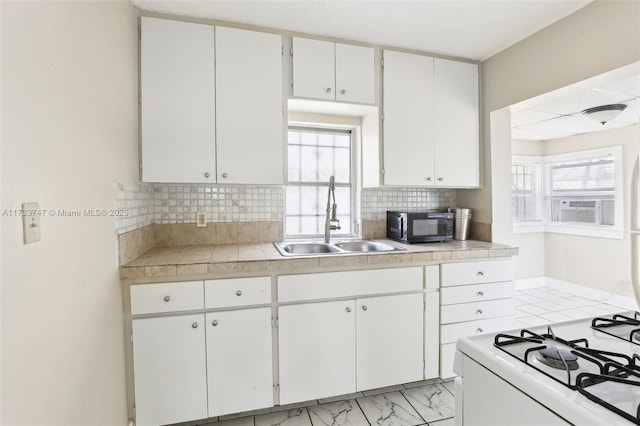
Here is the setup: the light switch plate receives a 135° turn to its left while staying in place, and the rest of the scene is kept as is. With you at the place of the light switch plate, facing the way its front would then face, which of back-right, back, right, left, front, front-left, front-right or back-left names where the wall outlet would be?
front-right

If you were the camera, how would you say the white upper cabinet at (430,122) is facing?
facing the viewer and to the right of the viewer

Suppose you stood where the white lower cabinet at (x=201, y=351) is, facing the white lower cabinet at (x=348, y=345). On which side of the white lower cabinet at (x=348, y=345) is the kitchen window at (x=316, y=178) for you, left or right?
left

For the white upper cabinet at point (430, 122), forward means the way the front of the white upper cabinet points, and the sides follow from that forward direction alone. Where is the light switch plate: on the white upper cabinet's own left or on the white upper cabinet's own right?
on the white upper cabinet's own right

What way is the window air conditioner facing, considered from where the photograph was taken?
facing the viewer and to the left of the viewer

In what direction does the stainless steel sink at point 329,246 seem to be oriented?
toward the camera

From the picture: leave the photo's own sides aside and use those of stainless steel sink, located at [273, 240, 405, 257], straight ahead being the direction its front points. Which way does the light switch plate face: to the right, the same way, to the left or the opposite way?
to the left

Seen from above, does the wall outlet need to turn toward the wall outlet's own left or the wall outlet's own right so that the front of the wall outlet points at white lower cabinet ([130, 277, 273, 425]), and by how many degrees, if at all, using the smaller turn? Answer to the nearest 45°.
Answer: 0° — it already faces it

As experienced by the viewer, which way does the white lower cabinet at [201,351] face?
facing the viewer

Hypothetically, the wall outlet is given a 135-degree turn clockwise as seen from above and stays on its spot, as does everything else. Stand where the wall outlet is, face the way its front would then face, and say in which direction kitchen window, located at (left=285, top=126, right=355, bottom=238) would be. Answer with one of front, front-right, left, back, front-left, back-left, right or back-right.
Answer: back-right

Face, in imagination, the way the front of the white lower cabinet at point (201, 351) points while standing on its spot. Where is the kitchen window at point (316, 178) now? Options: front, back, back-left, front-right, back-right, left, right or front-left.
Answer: back-left

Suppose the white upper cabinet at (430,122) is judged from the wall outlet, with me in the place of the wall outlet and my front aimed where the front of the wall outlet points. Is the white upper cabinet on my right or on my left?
on my left

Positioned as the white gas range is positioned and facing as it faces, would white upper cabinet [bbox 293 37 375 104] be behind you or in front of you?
in front
